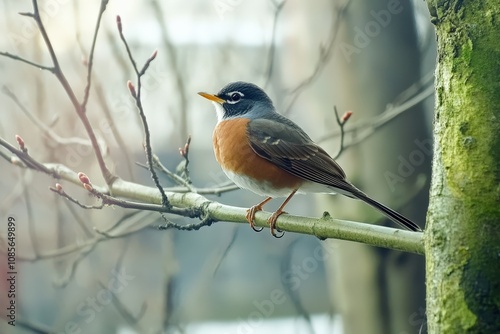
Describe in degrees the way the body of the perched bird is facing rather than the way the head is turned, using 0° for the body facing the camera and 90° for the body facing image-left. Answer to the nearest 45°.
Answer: approximately 90°

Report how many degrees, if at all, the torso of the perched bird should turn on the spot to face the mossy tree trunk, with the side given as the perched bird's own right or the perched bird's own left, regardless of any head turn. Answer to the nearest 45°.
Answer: approximately 135° to the perched bird's own left
